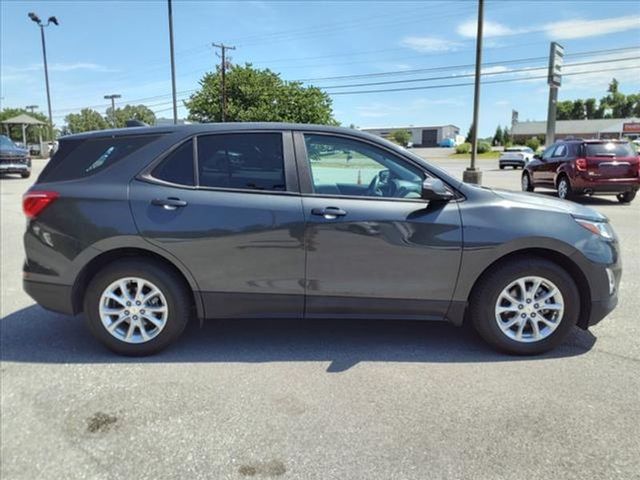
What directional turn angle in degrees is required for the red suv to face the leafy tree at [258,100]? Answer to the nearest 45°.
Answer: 0° — it already faces it

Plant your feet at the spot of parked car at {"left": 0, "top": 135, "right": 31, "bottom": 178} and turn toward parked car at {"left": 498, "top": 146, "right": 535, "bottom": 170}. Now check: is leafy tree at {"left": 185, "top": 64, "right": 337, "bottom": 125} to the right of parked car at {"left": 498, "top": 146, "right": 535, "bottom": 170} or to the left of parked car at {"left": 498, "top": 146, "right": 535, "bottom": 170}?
left

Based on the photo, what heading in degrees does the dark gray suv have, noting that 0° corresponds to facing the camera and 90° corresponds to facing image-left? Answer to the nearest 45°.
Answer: approximately 270°

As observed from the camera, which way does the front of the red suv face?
facing away from the viewer and to the left of the viewer

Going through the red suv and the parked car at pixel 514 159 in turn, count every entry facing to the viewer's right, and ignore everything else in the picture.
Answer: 0

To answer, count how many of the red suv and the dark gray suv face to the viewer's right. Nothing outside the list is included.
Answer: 1

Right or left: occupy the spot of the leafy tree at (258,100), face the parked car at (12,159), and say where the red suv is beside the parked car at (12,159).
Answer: left

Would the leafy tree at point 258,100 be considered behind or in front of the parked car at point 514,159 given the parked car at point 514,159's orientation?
in front

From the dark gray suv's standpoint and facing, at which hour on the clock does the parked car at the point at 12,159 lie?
The parked car is roughly at 8 o'clock from the dark gray suv.

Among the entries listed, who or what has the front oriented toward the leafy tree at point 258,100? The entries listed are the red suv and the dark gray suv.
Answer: the red suv

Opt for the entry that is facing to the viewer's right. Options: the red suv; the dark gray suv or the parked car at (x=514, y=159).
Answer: the dark gray suv

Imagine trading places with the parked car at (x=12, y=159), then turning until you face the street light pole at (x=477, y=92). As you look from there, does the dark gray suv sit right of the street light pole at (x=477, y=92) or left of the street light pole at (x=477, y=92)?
right
